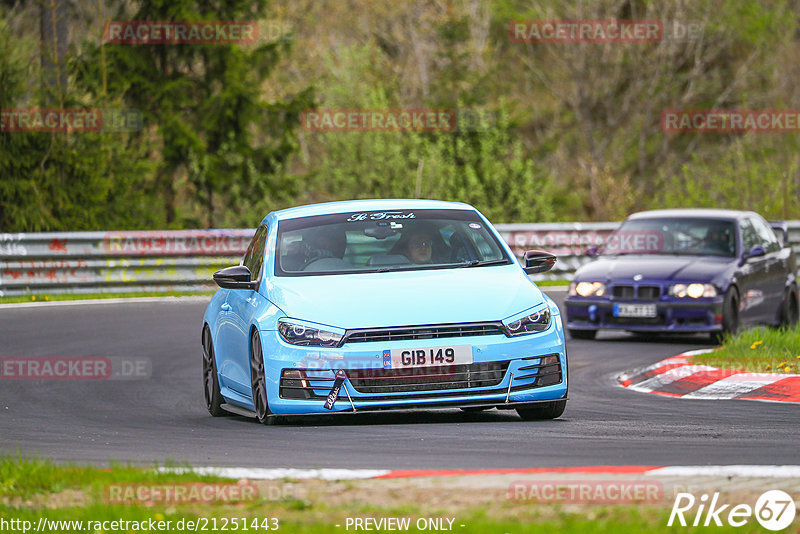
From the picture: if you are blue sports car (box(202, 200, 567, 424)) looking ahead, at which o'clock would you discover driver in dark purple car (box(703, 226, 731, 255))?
The driver in dark purple car is roughly at 7 o'clock from the blue sports car.

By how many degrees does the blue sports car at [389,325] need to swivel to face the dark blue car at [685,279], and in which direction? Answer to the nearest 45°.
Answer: approximately 135° to its left

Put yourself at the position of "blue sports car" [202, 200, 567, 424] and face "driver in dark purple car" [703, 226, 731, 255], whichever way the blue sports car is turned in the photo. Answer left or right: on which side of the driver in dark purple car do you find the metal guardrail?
left

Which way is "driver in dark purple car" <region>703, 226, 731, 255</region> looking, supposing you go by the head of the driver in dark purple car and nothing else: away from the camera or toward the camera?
toward the camera

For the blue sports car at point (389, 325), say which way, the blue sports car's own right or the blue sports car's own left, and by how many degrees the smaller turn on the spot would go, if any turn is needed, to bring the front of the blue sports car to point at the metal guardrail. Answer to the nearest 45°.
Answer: approximately 180°

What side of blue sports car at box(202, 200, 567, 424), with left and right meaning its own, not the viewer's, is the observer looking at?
front

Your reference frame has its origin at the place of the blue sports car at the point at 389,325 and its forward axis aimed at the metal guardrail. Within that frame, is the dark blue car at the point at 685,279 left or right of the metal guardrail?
right
